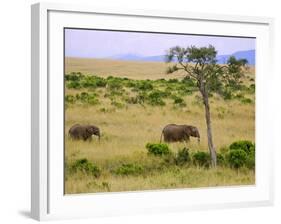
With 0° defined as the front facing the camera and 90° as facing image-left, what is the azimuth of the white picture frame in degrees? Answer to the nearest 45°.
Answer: approximately 315°
